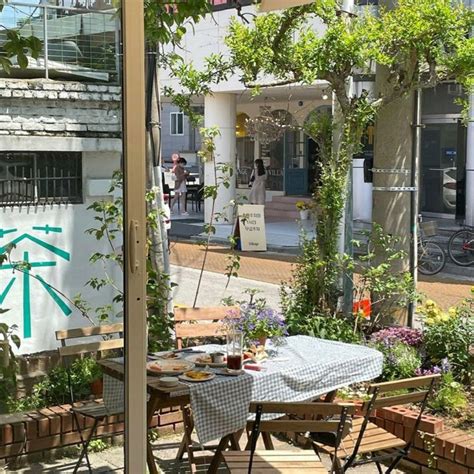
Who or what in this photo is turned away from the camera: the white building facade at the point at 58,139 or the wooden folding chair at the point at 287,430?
the wooden folding chair

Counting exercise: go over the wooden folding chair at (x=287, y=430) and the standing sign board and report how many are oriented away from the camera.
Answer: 1

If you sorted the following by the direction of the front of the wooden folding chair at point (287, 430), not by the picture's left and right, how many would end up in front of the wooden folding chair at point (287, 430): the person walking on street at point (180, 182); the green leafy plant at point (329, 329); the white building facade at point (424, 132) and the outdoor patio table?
4

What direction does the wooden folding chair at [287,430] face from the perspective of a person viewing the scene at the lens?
facing away from the viewer

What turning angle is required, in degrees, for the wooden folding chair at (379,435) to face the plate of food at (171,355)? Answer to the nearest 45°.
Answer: approximately 45° to its left

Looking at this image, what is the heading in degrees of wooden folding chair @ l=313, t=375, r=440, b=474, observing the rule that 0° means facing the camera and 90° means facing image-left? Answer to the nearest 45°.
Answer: approximately 135°

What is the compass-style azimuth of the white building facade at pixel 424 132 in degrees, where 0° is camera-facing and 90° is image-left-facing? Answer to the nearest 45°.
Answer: approximately 0°

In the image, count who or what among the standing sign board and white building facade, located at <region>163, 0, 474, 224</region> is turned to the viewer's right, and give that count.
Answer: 0

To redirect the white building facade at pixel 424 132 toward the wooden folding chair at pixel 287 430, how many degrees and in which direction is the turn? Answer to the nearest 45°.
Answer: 0° — it already faces it
